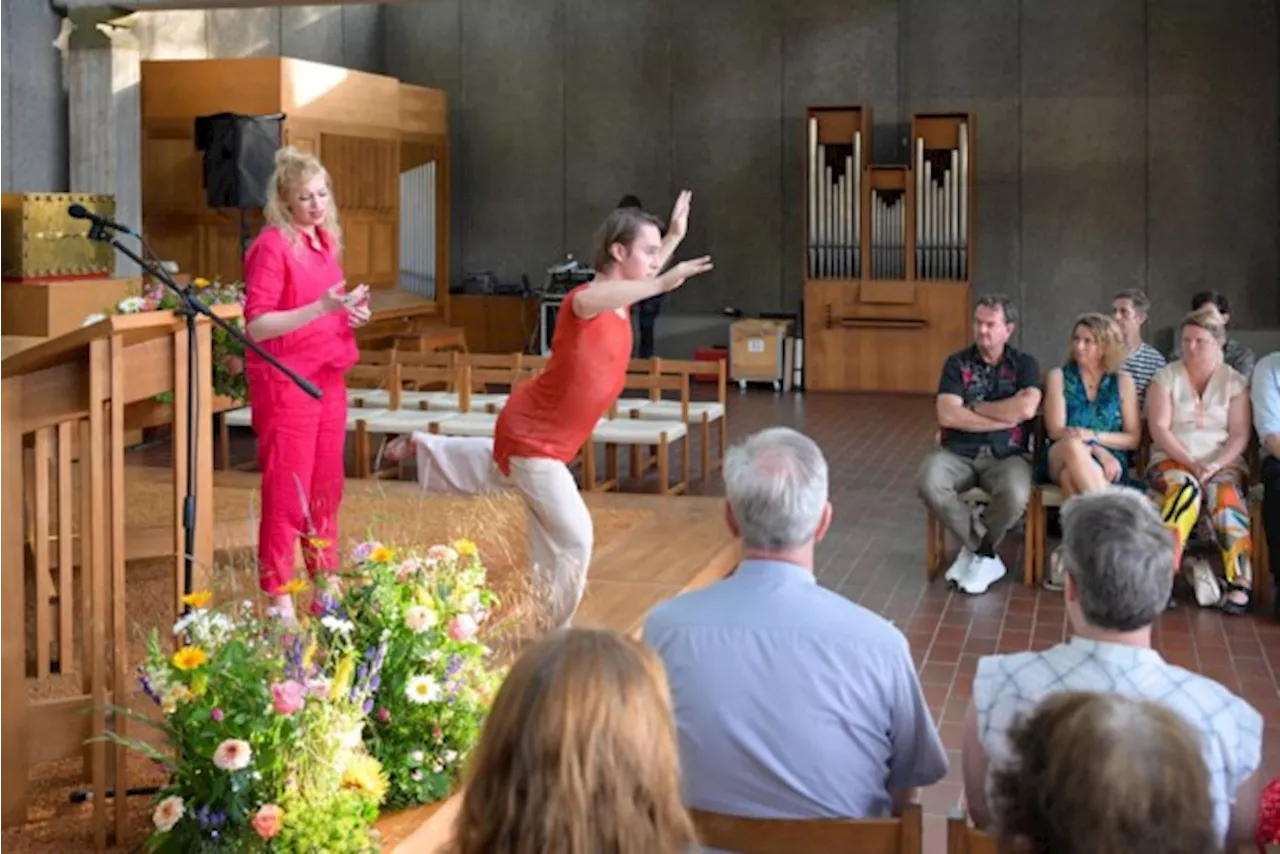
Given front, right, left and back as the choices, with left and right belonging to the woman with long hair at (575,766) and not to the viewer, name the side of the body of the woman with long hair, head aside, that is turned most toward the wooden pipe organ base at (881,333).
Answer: front

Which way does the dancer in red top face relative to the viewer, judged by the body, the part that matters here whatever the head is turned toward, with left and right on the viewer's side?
facing to the right of the viewer

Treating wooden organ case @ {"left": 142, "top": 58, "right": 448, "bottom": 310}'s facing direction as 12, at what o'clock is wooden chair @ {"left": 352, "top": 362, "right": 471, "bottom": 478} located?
The wooden chair is roughly at 1 o'clock from the wooden organ case.

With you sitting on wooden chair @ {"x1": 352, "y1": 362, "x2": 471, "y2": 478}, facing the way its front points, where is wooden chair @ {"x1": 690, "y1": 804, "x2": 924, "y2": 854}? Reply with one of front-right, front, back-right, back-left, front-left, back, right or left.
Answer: front-left

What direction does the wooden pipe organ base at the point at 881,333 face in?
toward the camera

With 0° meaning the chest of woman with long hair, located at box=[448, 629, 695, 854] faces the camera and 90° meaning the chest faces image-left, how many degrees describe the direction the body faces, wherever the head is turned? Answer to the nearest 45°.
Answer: approximately 180°

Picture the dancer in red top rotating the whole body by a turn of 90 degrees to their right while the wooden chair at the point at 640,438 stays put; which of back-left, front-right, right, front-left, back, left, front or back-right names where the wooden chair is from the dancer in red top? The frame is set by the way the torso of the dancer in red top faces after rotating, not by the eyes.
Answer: back

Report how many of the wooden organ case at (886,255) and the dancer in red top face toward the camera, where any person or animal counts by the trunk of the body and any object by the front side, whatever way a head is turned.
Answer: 1

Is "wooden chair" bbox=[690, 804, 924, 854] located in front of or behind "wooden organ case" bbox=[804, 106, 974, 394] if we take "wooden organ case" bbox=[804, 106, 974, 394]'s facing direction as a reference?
in front

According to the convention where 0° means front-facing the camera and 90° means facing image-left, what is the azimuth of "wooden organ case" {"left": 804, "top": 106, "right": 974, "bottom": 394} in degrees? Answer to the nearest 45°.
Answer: approximately 0°

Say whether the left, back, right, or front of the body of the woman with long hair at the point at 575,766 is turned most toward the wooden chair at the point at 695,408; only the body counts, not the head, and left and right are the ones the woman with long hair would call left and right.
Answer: front

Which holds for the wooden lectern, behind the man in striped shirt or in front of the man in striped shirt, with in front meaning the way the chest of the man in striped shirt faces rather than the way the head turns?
in front

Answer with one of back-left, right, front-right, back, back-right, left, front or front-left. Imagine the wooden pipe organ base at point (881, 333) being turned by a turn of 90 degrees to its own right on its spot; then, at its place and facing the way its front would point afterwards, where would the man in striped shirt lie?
left
